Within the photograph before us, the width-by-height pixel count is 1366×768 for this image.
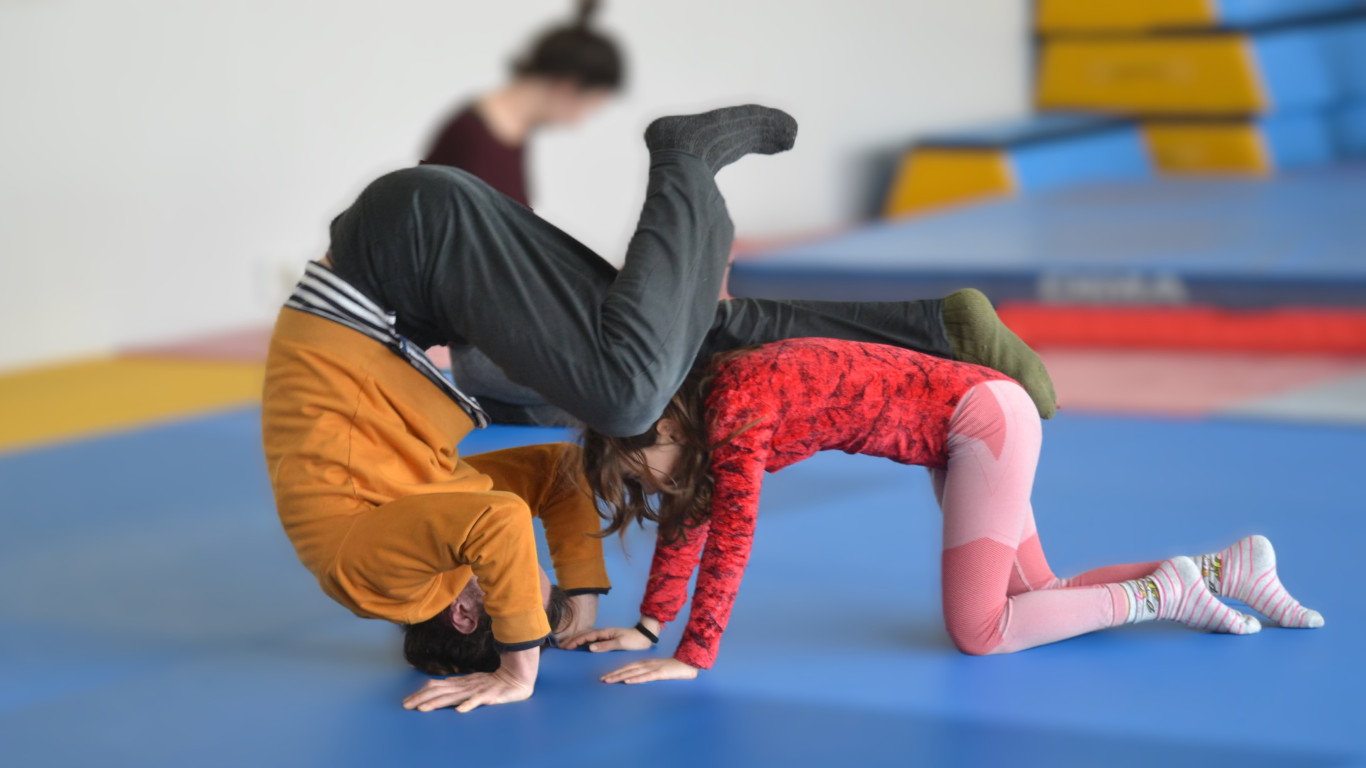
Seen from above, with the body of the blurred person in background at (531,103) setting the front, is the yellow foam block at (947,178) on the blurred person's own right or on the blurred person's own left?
on the blurred person's own left

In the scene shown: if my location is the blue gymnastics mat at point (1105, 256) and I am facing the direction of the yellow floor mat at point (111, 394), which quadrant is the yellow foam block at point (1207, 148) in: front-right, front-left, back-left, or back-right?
back-right

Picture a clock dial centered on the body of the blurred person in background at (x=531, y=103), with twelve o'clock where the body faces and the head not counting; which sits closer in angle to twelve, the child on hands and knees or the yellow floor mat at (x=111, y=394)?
the child on hands and knees

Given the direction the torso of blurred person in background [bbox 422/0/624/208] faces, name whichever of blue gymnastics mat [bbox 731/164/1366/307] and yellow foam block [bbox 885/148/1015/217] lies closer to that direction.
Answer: the blue gymnastics mat

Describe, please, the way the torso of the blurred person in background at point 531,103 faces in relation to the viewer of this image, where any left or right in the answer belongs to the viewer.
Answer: facing to the right of the viewer

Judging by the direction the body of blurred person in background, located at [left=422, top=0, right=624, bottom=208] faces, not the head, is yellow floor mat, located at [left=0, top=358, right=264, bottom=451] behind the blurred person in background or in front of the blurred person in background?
behind

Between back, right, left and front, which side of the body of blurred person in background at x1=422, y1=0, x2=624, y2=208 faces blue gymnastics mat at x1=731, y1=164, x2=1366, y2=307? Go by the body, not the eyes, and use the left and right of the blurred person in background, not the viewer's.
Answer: front

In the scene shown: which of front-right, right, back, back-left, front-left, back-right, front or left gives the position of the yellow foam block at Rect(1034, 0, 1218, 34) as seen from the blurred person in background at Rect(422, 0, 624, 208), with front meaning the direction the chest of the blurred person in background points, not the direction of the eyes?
front-left
